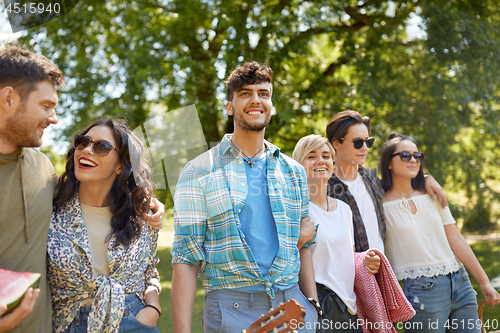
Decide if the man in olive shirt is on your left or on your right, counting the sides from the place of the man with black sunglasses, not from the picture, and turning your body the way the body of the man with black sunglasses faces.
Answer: on your right

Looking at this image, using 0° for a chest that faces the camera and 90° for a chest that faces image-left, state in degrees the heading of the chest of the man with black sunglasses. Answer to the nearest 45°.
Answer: approximately 315°

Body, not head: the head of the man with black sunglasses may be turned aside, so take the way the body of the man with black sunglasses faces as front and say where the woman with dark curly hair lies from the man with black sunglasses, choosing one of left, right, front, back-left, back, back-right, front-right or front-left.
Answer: right

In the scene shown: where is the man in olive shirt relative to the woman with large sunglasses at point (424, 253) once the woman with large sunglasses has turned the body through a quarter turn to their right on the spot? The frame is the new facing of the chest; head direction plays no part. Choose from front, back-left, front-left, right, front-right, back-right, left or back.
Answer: front-left

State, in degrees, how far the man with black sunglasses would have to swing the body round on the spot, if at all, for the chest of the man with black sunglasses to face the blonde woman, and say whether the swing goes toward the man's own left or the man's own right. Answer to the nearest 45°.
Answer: approximately 45° to the man's own right

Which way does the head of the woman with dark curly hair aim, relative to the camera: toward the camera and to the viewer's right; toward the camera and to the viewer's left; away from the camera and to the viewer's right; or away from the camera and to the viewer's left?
toward the camera and to the viewer's left

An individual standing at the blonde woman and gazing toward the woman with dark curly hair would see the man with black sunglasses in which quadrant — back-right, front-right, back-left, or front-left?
back-right

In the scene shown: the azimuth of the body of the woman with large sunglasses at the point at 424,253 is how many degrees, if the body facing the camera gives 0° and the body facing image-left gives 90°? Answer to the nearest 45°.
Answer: approximately 0°

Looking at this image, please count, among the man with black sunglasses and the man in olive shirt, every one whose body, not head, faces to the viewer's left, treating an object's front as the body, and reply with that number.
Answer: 0

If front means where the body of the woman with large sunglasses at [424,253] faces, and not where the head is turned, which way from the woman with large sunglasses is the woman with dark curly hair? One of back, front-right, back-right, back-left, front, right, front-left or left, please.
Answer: front-right

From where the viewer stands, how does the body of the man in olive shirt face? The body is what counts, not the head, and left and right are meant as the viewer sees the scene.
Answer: facing the viewer and to the right of the viewer

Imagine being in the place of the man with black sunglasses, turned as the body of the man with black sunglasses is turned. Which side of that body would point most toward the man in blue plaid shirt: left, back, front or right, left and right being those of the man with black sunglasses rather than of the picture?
right

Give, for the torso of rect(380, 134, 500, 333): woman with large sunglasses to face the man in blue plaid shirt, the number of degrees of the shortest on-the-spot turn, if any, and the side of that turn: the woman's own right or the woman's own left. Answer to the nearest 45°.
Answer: approximately 45° to the woman's own right
